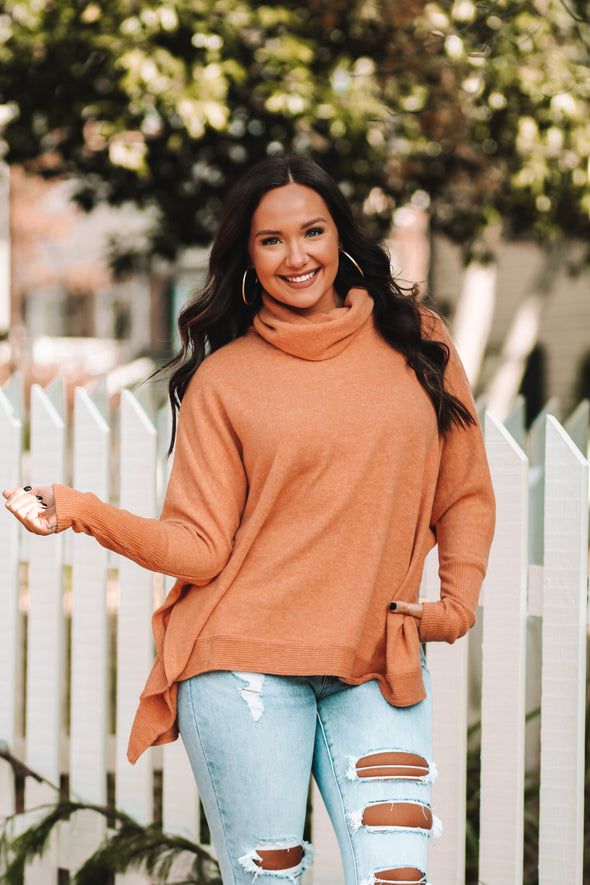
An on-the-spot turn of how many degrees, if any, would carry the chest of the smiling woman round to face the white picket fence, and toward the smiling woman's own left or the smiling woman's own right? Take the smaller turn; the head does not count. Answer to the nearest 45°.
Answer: approximately 180°

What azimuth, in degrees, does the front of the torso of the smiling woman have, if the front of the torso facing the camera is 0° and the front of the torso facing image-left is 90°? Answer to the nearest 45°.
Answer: approximately 0°

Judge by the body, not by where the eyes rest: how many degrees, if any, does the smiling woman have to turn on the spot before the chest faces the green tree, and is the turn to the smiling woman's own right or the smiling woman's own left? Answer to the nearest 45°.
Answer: approximately 180°
